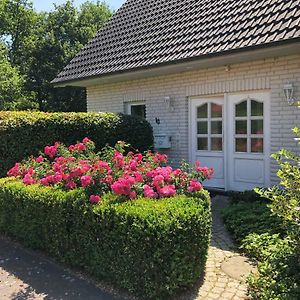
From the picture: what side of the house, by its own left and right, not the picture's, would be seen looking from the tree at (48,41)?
right

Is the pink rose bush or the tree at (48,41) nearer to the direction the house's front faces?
the pink rose bush

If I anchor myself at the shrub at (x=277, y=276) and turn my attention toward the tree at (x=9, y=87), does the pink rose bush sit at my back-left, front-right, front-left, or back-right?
front-left

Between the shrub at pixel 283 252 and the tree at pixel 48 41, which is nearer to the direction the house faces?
the shrub

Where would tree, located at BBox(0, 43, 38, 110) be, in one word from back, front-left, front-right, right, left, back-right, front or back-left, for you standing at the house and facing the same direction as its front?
right

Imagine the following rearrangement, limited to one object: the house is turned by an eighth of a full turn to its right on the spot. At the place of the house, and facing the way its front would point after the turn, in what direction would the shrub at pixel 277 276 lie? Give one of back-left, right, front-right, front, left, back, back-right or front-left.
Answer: left

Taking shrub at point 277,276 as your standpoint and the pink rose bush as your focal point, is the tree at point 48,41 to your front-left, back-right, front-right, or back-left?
front-right

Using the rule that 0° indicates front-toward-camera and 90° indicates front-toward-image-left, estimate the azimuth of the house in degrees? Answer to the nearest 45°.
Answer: approximately 45°

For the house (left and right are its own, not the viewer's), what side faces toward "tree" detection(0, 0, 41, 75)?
right

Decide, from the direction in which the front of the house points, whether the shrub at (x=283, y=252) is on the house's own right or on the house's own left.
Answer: on the house's own left
